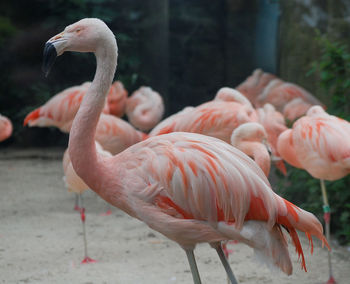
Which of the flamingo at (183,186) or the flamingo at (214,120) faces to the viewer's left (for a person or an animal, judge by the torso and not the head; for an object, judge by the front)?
the flamingo at (183,186)

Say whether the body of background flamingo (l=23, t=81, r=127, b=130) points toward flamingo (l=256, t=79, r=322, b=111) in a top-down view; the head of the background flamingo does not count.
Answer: yes

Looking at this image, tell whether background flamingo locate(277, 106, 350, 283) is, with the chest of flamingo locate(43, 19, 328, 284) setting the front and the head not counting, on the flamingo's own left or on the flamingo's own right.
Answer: on the flamingo's own right

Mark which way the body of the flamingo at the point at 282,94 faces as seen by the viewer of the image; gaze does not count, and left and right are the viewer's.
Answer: facing to the left of the viewer

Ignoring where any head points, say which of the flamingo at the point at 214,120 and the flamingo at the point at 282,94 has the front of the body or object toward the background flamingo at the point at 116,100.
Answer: the flamingo at the point at 282,94

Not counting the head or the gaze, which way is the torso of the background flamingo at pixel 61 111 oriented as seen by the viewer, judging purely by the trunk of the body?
to the viewer's right

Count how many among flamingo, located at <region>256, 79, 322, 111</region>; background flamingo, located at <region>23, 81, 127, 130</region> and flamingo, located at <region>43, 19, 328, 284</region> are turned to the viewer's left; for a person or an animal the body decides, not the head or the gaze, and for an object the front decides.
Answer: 2

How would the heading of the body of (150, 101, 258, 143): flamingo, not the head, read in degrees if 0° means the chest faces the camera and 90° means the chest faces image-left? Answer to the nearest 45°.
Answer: approximately 270°

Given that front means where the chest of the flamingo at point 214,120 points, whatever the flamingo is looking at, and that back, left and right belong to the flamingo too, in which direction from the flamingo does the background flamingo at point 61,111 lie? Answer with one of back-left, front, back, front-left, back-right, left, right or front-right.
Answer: back-left

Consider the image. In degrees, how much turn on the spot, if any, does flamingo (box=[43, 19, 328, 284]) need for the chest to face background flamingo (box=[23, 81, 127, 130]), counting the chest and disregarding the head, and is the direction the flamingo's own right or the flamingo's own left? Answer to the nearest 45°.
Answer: approximately 90° to the flamingo's own right

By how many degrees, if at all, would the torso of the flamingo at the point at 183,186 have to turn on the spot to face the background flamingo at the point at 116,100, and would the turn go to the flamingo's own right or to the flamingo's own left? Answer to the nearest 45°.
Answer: approximately 90° to the flamingo's own right

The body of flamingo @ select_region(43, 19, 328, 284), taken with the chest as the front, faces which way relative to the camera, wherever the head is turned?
to the viewer's left

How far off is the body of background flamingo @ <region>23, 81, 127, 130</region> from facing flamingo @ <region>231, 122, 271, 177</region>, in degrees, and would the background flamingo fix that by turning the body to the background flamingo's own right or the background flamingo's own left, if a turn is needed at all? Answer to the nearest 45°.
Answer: approximately 45° to the background flamingo's own right

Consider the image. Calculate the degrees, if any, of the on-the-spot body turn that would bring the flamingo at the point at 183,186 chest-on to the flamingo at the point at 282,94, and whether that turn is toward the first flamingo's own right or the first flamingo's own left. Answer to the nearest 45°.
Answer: approximately 90° to the first flamingo's own right

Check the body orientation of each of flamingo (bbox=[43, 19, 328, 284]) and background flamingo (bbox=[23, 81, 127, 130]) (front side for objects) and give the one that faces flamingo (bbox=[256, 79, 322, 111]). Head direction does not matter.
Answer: the background flamingo
